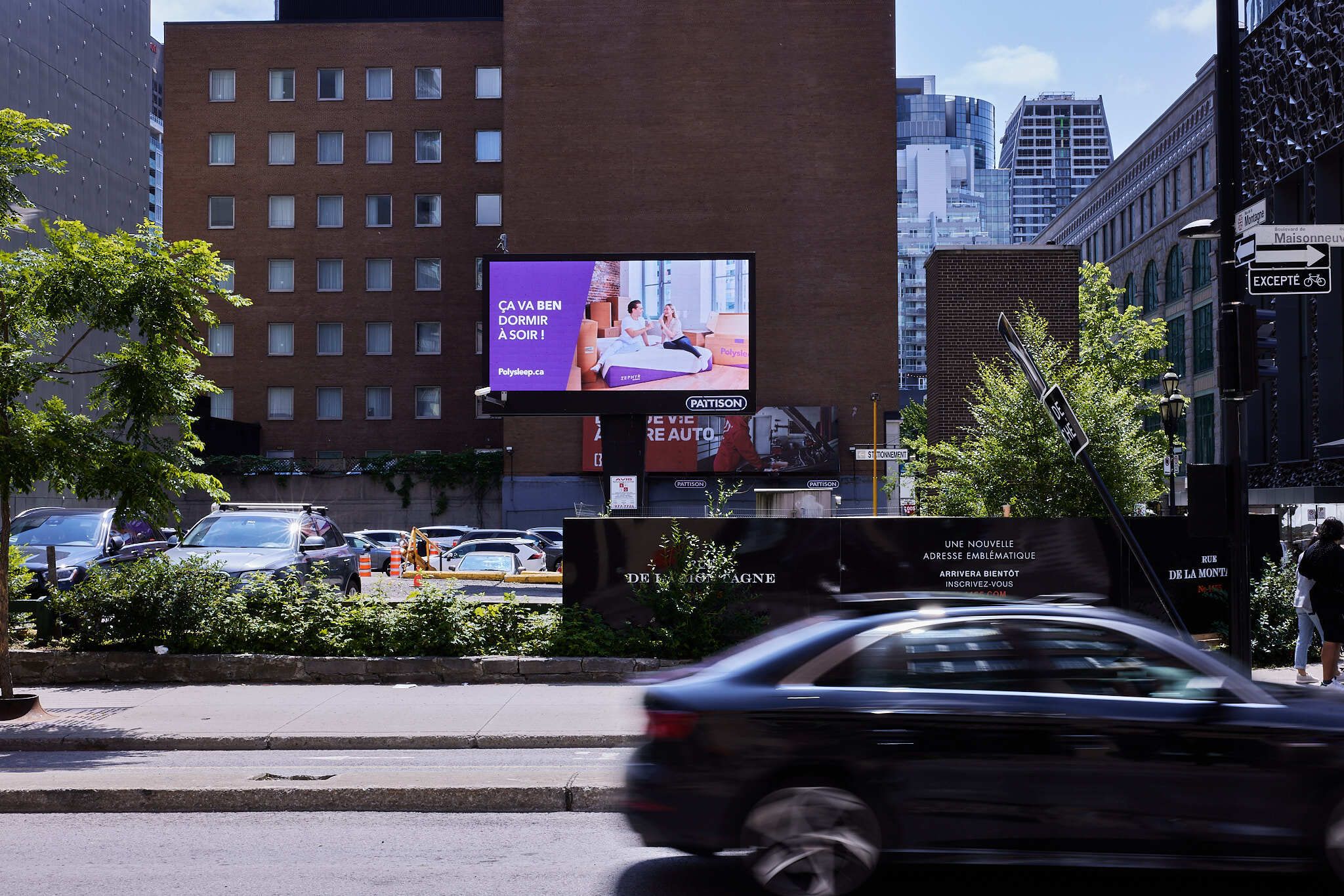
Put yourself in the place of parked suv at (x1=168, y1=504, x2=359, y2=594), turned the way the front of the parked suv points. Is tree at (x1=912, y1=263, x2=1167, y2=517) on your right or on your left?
on your left

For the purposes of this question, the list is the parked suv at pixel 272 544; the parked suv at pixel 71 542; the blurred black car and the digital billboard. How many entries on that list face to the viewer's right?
1

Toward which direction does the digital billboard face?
toward the camera

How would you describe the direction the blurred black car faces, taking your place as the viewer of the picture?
facing to the right of the viewer

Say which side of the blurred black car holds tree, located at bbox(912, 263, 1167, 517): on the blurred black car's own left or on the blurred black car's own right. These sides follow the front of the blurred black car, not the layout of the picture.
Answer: on the blurred black car's own left

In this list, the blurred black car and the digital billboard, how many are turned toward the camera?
1

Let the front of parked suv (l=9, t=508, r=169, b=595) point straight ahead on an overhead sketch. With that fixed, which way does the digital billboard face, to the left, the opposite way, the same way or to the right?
the same way

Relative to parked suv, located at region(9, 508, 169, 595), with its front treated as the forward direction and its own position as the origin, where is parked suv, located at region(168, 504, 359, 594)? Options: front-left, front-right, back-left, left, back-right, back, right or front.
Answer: left

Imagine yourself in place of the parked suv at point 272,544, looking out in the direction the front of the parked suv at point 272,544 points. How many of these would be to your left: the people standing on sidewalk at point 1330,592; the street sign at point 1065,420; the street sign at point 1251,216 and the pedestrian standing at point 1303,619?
4

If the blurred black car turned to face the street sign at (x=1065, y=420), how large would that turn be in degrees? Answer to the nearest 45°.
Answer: approximately 90° to its left

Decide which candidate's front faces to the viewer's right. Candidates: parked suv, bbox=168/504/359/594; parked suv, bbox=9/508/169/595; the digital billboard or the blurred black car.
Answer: the blurred black car

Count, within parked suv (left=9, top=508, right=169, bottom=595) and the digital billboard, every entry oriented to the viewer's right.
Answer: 0

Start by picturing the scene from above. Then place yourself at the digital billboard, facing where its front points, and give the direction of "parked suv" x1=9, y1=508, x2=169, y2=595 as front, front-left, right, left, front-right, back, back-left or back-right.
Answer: right

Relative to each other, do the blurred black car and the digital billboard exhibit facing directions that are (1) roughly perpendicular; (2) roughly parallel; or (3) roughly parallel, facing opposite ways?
roughly perpendicular

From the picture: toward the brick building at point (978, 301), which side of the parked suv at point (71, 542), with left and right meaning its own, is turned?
back

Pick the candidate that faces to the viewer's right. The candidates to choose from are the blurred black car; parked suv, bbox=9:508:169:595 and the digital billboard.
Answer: the blurred black car
